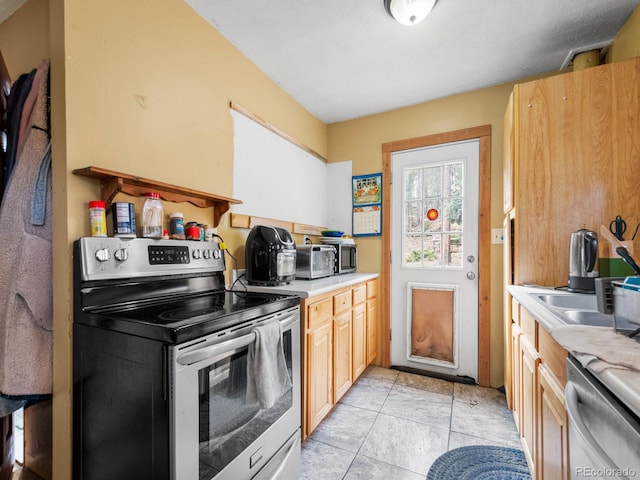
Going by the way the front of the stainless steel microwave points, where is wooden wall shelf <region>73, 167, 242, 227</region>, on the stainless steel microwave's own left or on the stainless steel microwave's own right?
on the stainless steel microwave's own right

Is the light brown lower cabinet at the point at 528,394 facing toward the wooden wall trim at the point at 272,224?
yes

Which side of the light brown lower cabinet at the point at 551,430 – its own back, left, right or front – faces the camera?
left

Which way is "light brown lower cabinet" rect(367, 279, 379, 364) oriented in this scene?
to the viewer's right

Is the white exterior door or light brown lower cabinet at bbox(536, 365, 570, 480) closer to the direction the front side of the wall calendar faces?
the light brown lower cabinet

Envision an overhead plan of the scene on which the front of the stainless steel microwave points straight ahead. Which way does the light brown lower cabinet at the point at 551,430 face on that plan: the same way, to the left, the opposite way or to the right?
the opposite way

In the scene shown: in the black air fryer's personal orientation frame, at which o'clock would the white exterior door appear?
The white exterior door is roughly at 10 o'clock from the black air fryer.

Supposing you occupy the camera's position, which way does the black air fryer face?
facing the viewer and to the right of the viewer

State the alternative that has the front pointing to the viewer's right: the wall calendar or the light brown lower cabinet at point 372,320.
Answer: the light brown lower cabinet

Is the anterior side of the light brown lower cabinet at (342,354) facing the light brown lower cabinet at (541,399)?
yes

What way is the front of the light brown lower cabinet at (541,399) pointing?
to the viewer's left

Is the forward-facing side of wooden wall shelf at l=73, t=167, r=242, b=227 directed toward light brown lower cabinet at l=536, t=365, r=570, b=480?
yes

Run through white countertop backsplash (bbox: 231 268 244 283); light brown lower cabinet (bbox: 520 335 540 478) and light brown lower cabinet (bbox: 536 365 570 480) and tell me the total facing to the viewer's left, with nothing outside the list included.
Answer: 2
